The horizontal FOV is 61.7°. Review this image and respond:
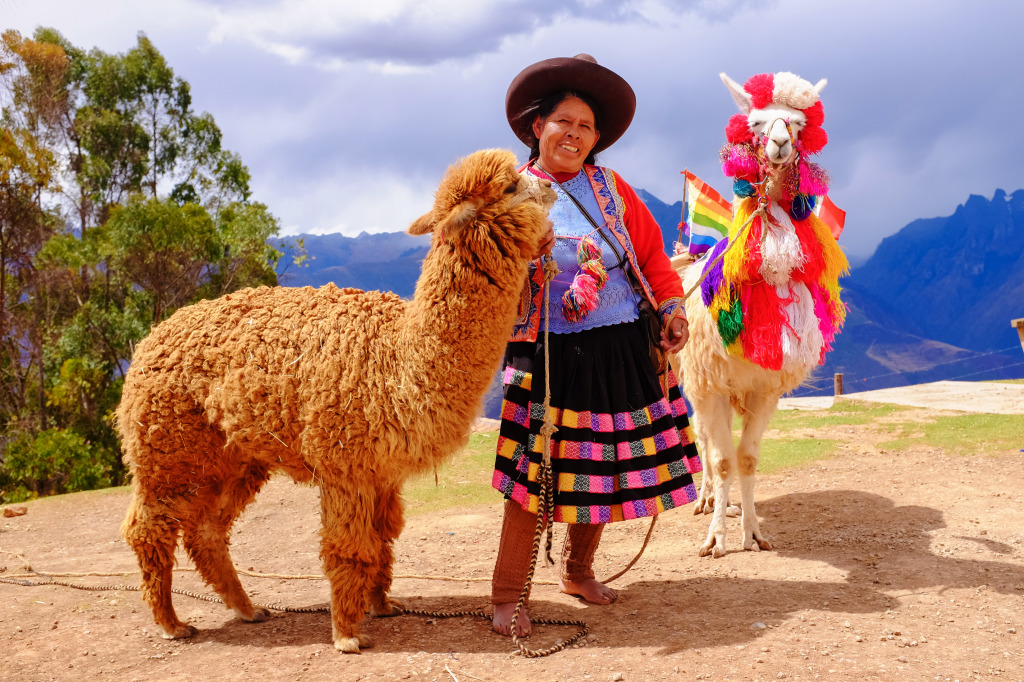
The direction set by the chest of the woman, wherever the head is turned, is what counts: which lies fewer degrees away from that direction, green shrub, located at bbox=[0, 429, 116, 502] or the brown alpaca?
the brown alpaca

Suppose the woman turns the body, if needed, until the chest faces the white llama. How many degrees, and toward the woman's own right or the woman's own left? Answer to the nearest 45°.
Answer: approximately 135° to the woman's own left

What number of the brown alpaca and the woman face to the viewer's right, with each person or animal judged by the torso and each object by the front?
1

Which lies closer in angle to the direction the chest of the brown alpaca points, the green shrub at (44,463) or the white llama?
the white llama

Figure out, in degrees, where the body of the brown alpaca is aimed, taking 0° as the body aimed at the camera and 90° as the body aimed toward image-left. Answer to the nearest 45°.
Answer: approximately 270°

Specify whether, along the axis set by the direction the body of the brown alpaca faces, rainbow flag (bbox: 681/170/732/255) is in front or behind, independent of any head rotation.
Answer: in front

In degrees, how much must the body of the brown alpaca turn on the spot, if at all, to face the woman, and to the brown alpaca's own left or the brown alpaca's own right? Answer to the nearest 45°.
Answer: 0° — it already faces them

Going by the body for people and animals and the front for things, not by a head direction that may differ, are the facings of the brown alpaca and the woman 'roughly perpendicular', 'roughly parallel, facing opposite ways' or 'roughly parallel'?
roughly perpendicular

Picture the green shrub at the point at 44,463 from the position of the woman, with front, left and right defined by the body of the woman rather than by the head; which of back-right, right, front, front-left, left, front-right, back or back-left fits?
back-right

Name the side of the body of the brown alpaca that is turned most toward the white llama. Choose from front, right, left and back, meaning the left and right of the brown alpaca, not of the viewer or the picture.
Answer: front

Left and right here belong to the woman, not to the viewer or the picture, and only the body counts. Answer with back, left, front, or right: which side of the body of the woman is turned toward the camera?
front

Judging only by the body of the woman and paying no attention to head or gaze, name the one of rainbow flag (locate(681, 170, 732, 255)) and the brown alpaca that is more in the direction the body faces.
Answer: the brown alpaca

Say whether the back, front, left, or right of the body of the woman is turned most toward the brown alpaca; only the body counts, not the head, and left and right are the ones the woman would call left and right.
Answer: right

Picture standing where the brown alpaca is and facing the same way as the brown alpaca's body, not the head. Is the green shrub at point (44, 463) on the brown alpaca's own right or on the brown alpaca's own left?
on the brown alpaca's own left

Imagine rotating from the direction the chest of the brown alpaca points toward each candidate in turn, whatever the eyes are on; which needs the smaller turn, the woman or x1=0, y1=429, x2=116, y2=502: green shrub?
the woman
